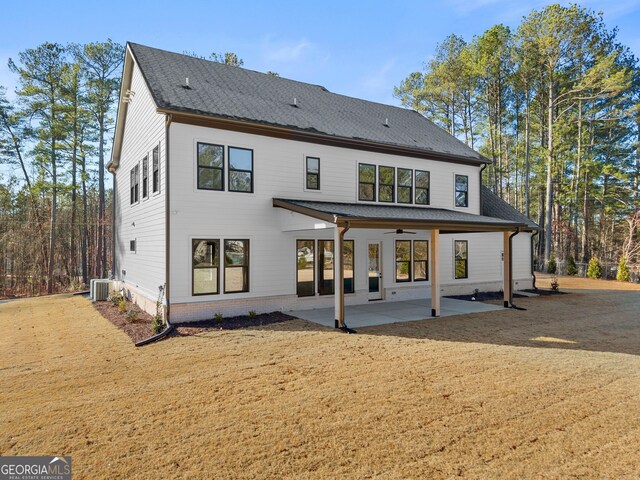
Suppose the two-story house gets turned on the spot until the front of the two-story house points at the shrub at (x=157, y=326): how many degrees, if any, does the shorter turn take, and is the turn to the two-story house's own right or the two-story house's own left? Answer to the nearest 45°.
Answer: approximately 90° to the two-story house's own left

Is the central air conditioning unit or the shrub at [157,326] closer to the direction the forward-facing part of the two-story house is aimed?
the central air conditioning unit

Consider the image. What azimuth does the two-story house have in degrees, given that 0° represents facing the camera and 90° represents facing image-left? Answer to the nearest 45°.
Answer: approximately 135°

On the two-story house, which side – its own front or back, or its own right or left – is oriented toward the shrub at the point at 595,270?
right
